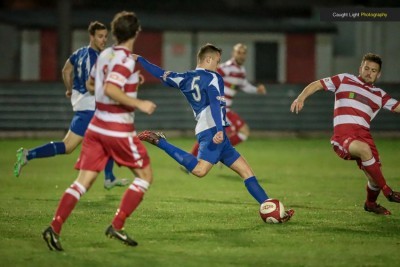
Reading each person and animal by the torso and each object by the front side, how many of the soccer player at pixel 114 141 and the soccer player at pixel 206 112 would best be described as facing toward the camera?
0

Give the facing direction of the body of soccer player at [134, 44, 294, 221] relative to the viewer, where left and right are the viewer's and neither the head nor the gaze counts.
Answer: facing away from the viewer and to the right of the viewer

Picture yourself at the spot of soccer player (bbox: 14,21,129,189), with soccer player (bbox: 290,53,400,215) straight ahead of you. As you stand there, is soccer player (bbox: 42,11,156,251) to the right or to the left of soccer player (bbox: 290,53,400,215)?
right

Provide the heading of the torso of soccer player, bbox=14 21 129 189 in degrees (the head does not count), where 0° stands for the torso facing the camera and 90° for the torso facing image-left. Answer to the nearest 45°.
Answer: approximately 270°

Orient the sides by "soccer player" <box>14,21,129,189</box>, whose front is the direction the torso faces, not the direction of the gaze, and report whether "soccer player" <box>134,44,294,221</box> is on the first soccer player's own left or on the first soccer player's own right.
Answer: on the first soccer player's own right

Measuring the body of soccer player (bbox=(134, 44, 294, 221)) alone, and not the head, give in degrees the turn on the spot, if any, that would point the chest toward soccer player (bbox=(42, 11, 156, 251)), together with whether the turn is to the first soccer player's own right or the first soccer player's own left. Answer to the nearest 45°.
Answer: approximately 180°

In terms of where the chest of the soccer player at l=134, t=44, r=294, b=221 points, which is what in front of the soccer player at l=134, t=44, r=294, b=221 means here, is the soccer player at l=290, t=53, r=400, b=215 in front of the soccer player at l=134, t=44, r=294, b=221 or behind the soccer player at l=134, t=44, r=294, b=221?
in front

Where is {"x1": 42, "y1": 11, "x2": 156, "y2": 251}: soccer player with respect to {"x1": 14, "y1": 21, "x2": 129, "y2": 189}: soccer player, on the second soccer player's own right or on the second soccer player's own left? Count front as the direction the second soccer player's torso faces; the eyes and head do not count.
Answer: on the second soccer player's own right

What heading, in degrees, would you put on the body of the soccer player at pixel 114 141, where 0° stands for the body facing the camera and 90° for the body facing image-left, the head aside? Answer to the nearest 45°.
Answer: approximately 225°

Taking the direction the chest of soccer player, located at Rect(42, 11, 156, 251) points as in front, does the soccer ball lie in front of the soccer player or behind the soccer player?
in front

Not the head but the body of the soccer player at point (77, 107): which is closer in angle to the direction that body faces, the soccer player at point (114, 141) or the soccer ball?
the soccer ball

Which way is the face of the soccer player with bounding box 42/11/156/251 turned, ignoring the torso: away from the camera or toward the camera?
away from the camera

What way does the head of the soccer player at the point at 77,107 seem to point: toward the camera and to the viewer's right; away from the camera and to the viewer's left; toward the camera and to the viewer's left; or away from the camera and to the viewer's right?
toward the camera and to the viewer's right
